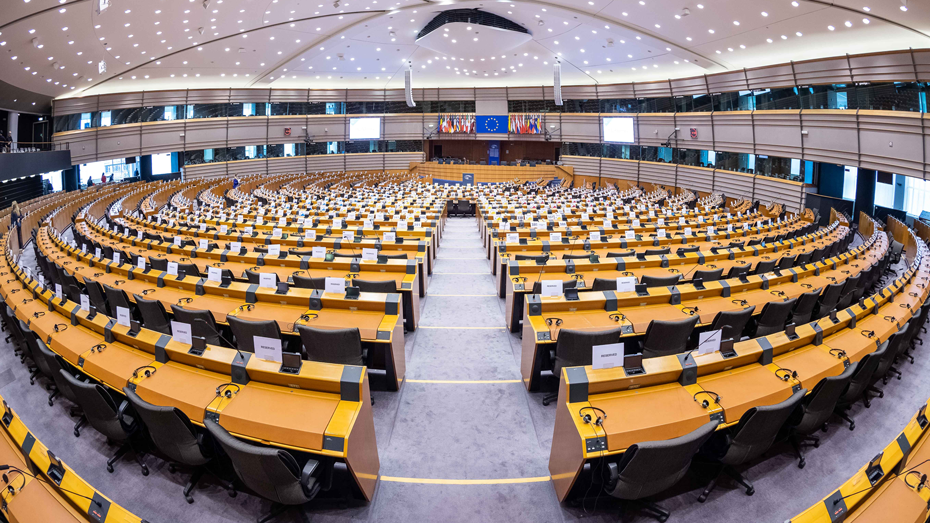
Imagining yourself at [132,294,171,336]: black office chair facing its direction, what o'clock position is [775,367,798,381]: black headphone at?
The black headphone is roughly at 3 o'clock from the black office chair.

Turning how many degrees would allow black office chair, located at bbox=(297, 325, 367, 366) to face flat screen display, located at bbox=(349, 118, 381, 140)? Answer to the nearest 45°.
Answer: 0° — it already faces it

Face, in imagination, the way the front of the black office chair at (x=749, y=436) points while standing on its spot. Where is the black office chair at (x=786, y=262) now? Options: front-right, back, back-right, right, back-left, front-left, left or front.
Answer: front-right

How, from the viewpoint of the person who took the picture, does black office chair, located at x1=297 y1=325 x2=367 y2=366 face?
facing away from the viewer

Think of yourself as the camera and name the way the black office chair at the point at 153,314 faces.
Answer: facing away from the viewer and to the right of the viewer

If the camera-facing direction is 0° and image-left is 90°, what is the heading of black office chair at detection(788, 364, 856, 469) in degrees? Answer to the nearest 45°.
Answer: approximately 135°

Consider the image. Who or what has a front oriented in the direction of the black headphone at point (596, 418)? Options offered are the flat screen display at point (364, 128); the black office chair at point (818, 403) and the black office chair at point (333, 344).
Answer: the flat screen display

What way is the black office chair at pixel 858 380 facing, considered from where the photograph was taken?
facing away from the viewer and to the left of the viewer
